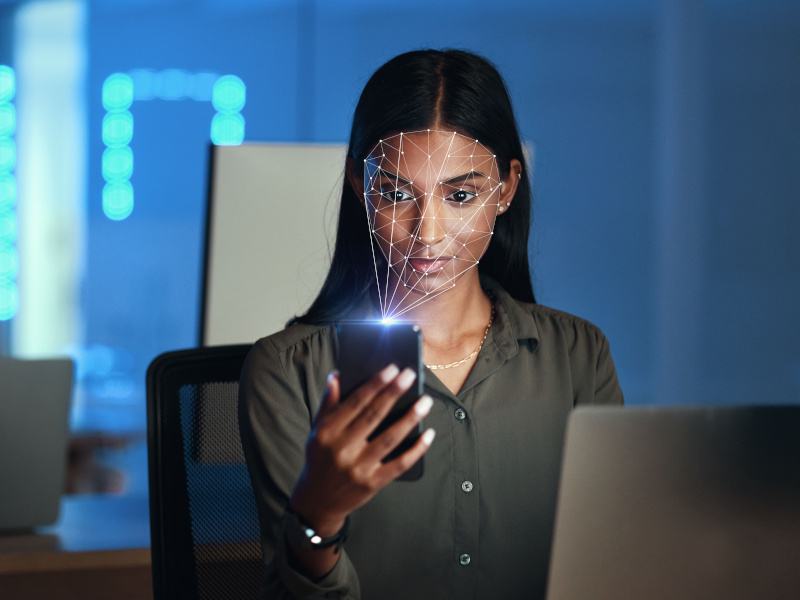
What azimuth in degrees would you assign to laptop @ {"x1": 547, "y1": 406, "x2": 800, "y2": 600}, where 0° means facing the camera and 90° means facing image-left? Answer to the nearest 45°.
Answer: approximately 180°

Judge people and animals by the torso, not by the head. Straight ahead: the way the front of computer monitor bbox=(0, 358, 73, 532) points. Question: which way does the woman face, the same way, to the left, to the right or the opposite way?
the opposite way

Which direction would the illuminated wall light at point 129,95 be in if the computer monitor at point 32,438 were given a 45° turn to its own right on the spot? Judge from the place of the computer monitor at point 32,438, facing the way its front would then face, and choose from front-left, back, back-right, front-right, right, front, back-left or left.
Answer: front-left

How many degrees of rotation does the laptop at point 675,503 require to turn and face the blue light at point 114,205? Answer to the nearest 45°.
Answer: approximately 45° to its left

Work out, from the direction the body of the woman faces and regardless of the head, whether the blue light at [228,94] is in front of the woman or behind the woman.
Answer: behind

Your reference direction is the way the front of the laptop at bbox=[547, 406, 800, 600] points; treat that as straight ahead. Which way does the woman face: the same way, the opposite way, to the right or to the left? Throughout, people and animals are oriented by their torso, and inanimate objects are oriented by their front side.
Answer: the opposite way

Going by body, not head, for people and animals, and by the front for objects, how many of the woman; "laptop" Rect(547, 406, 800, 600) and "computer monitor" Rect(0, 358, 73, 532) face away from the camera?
2

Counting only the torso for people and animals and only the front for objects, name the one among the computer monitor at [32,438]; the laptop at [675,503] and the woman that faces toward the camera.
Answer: the woman

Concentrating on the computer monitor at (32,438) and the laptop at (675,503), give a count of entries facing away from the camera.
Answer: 2

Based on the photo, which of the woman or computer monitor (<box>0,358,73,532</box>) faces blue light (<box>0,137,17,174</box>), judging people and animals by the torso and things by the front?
the computer monitor

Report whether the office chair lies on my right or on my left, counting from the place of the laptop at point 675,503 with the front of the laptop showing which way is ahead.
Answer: on my left

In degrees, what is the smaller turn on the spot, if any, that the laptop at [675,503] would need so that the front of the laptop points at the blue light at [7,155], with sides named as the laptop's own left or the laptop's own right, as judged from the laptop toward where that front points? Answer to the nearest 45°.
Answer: approximately 45° to the laptop's own left

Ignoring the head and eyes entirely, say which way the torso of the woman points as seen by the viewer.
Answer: toward the camera

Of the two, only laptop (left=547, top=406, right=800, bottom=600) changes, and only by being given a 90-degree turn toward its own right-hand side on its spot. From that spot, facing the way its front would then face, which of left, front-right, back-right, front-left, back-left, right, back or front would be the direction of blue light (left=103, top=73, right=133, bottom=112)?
back-left

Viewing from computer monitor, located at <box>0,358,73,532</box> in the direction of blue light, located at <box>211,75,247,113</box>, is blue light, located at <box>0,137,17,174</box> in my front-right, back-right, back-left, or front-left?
front-left

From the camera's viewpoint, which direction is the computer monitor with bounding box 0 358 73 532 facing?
away from the camera
